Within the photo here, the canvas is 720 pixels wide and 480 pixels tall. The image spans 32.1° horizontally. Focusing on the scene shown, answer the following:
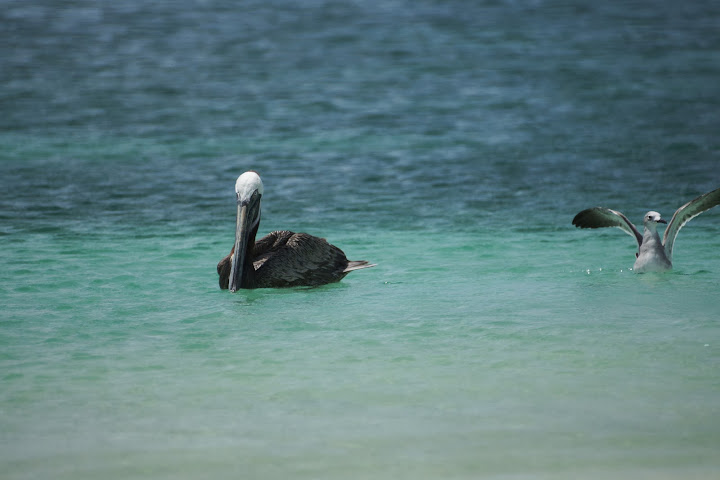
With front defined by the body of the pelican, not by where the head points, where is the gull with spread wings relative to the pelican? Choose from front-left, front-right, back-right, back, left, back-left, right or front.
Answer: back-left

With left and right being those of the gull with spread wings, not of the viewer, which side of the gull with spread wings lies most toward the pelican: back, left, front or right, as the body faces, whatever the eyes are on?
right

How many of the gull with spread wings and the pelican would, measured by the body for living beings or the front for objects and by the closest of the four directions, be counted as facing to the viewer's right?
0

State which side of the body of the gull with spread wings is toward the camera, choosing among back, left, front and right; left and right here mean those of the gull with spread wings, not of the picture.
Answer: front

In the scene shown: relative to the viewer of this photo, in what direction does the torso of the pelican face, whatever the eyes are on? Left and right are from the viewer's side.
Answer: facing the viewer and to the left of the viewer
